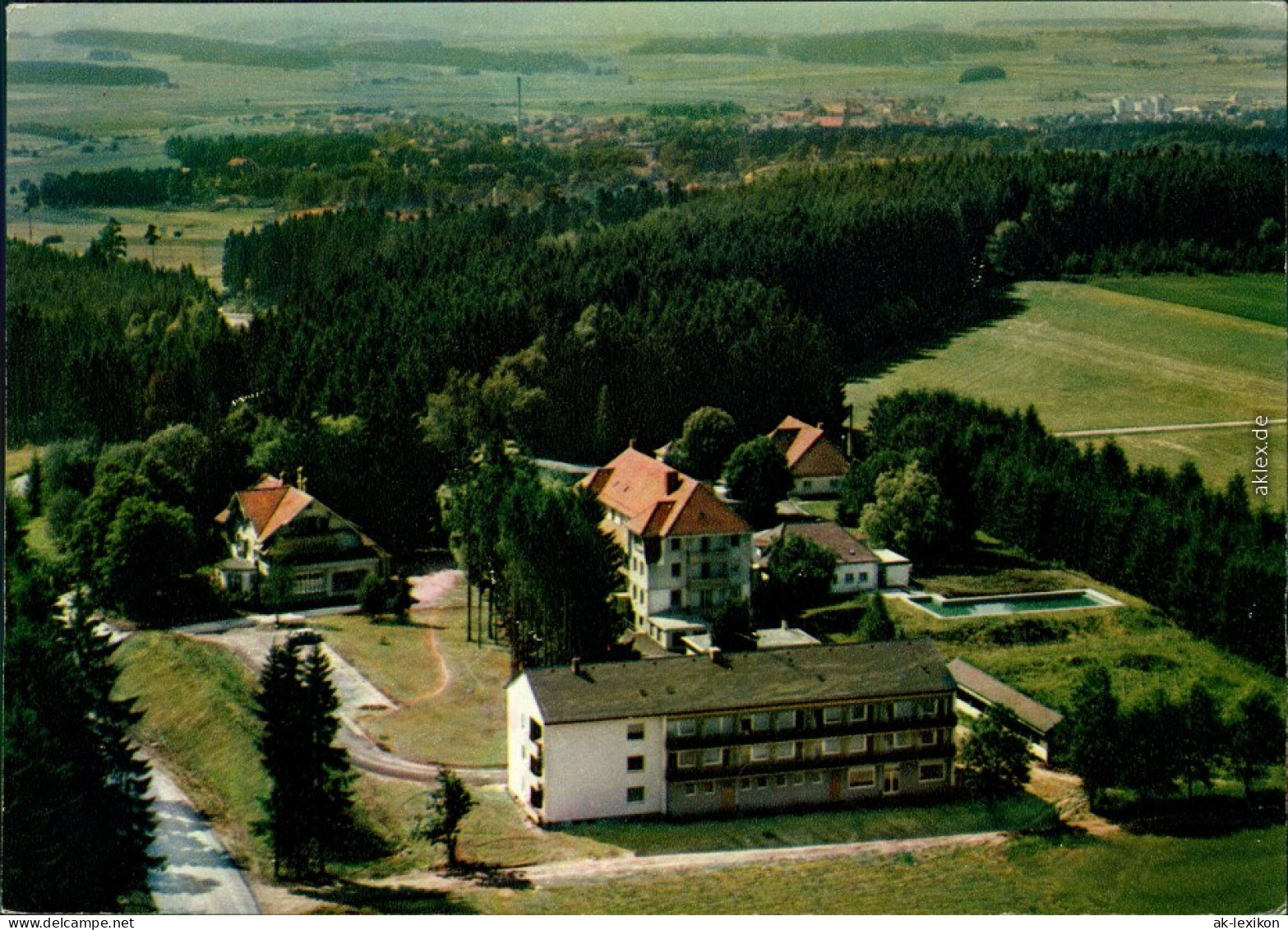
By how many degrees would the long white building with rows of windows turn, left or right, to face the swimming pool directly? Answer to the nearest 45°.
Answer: approximately 135° to its left

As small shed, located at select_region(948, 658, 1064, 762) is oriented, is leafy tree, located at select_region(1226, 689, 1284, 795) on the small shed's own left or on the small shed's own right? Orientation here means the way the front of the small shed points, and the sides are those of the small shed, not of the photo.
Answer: on the small shed's own left

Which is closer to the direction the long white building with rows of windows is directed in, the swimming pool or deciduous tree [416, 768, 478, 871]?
the deciduous tree

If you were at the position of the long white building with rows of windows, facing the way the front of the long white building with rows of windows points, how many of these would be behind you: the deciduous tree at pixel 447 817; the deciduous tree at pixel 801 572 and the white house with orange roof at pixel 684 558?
2

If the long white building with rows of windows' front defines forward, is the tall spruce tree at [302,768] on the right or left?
on its right

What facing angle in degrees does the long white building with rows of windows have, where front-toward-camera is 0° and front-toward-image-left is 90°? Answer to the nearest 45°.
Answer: approximately 0°

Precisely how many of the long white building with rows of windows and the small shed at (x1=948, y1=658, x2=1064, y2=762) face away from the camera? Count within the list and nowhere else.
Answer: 0

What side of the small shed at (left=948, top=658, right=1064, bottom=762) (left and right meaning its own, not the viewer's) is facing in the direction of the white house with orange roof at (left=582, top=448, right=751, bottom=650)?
right

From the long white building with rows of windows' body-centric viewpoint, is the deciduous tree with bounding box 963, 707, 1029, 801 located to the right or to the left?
on its left

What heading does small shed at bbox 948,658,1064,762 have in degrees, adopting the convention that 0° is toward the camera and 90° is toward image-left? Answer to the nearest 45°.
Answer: approximately 45°

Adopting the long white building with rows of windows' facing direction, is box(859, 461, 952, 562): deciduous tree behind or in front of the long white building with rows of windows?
behind
